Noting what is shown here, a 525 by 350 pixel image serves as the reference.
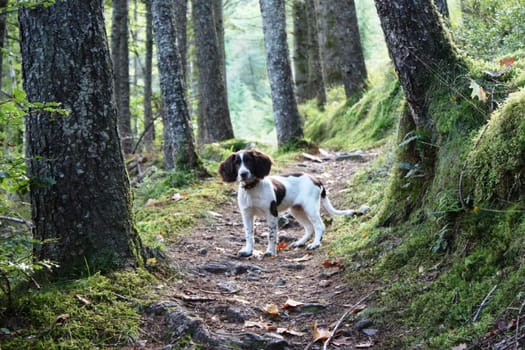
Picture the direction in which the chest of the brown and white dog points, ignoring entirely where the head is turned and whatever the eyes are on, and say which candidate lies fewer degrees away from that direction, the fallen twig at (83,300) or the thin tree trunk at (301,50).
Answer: the fallen twig

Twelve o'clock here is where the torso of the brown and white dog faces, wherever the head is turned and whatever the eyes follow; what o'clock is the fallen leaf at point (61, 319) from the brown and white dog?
The fallen leaf is roughly at 11 o'clock from the brown and white dog.

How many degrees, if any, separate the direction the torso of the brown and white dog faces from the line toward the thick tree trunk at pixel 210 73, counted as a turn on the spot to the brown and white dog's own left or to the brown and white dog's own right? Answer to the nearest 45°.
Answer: approximately 135° to the brown and white dog's own right

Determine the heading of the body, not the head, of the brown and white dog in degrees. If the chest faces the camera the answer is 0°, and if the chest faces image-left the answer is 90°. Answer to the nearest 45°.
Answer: approximately 45°

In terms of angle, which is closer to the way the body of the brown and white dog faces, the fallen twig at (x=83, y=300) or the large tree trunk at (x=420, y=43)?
the fallen twig

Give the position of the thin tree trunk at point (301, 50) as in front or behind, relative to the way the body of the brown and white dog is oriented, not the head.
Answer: behind

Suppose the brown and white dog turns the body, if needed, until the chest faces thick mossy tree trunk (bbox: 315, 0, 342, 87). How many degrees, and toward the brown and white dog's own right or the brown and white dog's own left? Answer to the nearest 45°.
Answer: approximately 135° to the brown and white dog's own right

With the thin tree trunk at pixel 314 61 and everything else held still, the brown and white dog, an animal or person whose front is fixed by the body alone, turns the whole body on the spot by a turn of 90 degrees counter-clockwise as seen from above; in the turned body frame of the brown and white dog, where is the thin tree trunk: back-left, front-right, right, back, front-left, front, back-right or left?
back-left

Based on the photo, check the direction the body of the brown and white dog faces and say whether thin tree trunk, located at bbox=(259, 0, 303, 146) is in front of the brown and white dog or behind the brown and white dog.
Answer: behind

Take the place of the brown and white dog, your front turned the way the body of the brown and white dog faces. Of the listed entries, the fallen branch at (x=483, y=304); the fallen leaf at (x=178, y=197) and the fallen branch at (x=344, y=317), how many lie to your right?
1

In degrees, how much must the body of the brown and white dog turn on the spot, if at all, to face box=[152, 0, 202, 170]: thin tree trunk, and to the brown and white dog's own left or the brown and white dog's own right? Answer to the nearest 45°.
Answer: approximately 90° to the brown and white dog's own right

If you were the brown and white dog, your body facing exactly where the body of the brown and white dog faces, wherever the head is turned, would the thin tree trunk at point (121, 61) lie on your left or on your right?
on your right

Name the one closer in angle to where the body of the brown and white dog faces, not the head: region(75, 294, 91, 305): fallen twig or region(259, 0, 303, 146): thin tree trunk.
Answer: the fallen twig

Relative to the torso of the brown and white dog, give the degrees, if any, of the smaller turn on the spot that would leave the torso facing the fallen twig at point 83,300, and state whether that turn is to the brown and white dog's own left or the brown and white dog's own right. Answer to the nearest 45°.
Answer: approximately 45° to the brown and white dog's own left
